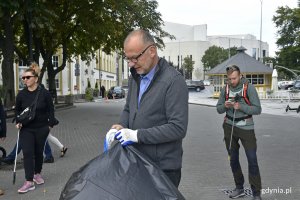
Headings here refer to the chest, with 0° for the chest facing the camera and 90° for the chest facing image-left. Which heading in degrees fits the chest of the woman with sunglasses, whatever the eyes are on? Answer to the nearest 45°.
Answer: approximately 45°

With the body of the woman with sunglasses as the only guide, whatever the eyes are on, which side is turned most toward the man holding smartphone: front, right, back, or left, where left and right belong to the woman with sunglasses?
left
